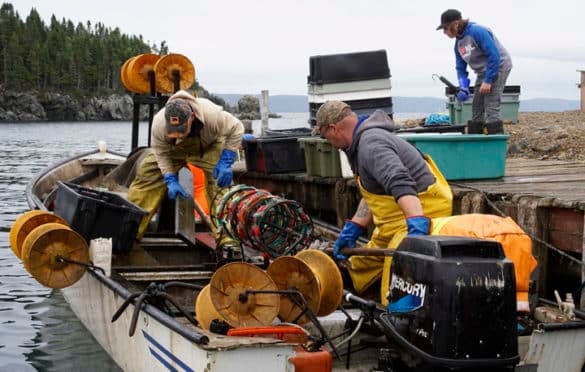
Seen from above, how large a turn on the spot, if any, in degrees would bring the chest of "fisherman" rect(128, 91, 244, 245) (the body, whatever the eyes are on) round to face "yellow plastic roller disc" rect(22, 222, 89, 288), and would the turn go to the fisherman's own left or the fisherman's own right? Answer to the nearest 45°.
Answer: approximately 45° to the fisherman's own right

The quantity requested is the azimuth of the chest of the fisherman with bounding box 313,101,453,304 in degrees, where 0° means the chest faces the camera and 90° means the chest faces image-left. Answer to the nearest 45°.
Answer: approximately 90°

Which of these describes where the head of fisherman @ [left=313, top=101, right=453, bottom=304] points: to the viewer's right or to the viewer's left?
to the viewer's left

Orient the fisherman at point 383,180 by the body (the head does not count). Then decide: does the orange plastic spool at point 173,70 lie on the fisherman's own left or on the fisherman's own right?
on the fisherman's own right

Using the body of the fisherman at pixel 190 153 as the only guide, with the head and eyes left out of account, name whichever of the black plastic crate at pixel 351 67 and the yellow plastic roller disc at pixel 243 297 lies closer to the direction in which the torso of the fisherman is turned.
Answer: the yellow plastic roller disc

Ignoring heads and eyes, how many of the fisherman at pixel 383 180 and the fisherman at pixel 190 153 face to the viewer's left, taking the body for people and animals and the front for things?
1

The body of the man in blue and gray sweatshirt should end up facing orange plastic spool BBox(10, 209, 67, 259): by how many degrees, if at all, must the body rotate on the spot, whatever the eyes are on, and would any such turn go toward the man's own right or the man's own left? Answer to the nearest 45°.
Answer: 0° — they already face it

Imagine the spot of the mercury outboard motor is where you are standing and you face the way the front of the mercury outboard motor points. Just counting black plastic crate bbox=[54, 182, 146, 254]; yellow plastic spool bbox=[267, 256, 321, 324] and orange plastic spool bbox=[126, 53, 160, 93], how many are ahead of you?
3

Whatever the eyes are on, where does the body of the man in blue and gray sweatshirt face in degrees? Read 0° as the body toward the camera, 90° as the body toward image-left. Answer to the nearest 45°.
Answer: approximately 45°

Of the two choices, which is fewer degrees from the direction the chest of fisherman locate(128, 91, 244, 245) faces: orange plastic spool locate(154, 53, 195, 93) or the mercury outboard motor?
the mercury outboard motor
